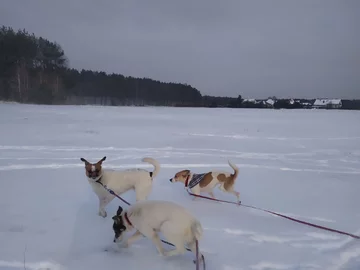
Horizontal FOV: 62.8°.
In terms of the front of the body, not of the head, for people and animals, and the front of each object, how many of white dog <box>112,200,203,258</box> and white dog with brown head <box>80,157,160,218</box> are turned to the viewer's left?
2

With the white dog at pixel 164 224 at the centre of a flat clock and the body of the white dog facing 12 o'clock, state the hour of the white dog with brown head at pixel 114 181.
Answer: The white dog with brown head is roughly at 2 o'clock from the white dog.

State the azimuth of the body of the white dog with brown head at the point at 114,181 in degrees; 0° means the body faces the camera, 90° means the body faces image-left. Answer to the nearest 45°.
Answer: approximately 90°

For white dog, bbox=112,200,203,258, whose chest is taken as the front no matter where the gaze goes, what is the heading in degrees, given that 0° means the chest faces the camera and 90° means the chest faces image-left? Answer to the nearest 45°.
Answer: approximately 90°

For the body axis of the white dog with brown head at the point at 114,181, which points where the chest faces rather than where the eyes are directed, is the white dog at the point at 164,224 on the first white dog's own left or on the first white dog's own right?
on the first white dog's own left
